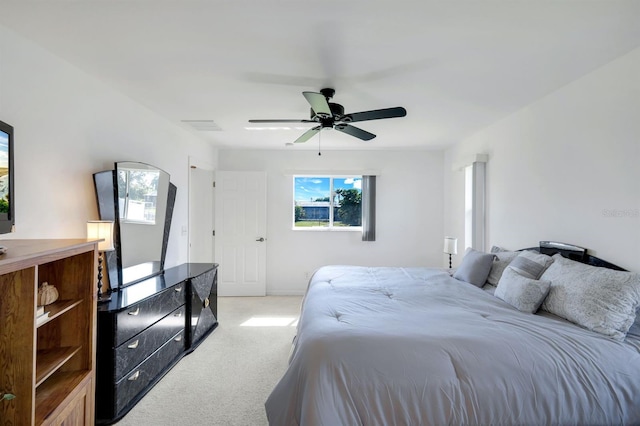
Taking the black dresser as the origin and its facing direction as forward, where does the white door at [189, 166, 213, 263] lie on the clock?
The white door is roughly at 8 o'clock from the black dresser.

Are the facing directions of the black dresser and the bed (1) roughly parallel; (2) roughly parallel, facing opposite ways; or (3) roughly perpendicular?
roughly parallel, facing opposite ways

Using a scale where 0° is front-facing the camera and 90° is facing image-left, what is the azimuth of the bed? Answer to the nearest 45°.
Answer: approximately 90°

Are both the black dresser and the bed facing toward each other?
yes

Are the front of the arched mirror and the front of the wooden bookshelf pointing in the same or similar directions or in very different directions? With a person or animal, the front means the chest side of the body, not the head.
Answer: same or similar directions

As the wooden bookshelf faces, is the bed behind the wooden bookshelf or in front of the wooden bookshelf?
in front

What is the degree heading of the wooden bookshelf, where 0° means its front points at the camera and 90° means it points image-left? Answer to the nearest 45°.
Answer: approximately 315°

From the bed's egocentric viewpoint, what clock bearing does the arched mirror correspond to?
The arched mirror is roughly at 12 o'clock from the bed.

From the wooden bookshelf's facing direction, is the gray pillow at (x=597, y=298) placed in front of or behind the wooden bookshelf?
in front

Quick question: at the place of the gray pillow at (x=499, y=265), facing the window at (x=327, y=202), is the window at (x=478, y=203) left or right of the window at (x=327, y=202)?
right

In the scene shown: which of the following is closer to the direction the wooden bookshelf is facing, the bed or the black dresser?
the bed

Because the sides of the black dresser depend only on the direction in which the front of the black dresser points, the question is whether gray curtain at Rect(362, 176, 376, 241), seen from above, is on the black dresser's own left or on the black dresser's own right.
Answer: on the black dresser's own left

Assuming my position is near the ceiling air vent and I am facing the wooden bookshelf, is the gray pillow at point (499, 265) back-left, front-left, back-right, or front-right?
front-left

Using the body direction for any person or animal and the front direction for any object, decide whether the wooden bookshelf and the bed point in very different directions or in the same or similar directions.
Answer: very different directions

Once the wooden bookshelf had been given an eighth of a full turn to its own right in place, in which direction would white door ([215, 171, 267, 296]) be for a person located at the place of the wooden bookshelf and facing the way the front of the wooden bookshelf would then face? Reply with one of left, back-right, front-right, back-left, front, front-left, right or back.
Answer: back-left

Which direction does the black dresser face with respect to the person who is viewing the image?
facing the viewer and to the right of the viewer
